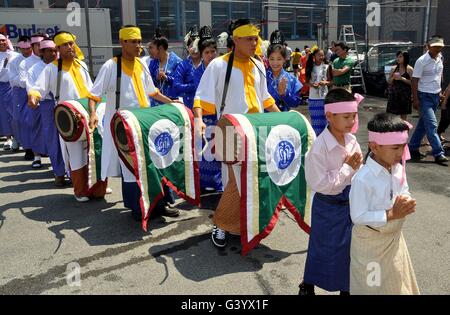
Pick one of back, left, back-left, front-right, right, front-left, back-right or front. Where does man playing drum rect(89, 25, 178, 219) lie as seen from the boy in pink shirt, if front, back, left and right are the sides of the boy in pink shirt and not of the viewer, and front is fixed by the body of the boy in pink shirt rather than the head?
back

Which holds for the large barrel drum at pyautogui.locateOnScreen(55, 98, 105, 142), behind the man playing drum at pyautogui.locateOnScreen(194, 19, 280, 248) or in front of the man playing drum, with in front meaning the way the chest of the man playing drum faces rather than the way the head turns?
behind

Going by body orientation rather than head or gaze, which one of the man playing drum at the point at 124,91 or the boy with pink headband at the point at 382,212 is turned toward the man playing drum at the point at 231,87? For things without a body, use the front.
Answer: the man playing drum at the point at 124,91

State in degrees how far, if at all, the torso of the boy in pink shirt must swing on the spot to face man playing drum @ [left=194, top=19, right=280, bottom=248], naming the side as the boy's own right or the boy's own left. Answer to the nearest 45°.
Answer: approximately 180°

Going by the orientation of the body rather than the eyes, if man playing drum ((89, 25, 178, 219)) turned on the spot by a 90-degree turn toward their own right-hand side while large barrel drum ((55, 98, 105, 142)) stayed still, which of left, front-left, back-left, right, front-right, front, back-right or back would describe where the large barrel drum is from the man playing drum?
right

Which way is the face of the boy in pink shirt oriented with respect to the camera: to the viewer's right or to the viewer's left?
to the viewer's right

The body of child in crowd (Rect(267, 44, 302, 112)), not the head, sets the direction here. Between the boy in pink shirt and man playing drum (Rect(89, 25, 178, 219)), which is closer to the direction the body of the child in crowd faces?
the boy in pink shirt
